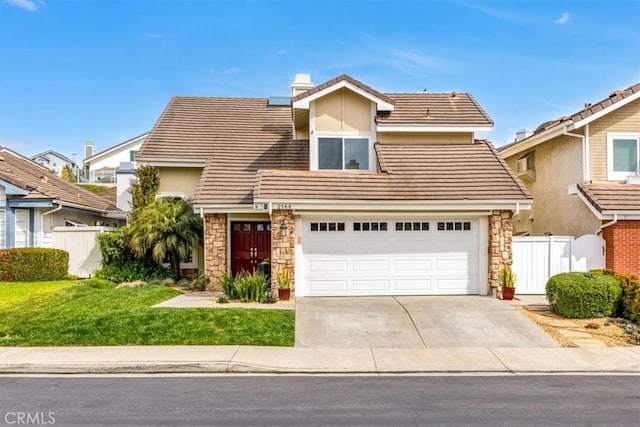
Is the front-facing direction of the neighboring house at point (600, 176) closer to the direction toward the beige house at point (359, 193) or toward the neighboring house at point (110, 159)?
the beige house

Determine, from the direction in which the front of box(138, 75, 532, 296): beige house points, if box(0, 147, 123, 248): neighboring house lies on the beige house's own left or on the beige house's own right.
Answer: on the beige house's own right

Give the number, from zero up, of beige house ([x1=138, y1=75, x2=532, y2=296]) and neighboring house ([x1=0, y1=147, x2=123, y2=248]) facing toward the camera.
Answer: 2

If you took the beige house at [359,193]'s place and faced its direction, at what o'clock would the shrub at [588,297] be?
The shrub is roughly at 10 o'clock from the beige house.

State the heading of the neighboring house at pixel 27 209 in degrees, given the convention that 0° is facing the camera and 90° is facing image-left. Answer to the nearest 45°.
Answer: approximately 0°

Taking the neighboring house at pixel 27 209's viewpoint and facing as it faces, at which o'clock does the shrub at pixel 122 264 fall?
The shrub is roughly at 10 o'clock from the neighboring house.

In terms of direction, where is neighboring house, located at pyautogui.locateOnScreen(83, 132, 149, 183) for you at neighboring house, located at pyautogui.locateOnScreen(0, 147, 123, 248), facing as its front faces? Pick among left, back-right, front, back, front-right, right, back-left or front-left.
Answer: back

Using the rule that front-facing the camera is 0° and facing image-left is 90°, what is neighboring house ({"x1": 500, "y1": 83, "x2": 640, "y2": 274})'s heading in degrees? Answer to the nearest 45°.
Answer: approximately 0°

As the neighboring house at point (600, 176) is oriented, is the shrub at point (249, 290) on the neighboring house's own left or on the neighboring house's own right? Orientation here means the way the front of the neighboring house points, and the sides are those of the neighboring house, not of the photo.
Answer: on the neighboring house's own right
